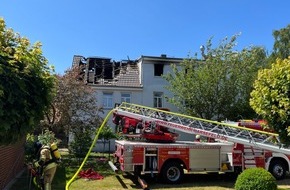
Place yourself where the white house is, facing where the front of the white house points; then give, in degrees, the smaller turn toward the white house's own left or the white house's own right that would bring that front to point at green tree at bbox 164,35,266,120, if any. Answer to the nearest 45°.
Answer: approximately 45° to the white house's own left

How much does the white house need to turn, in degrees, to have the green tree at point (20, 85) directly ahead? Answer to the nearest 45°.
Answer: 0° — it already faces it

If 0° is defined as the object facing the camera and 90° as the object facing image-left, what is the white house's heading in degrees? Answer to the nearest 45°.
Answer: approximately 0°

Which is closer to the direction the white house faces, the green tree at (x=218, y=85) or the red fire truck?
the red fire truck

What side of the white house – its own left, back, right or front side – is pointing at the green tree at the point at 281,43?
left
